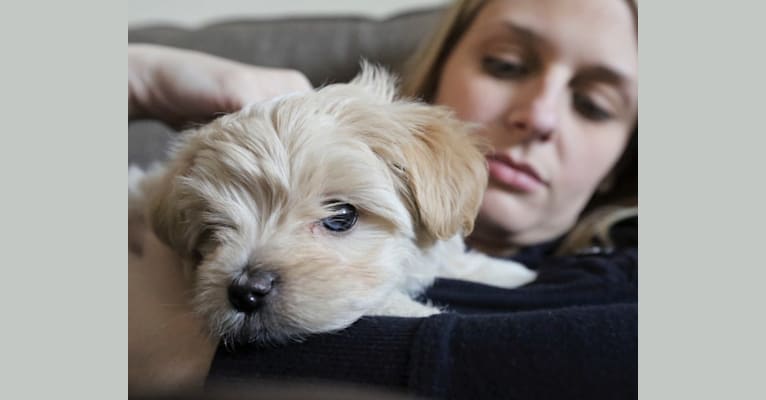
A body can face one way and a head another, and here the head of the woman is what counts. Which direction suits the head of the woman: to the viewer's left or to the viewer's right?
to the viewer's left

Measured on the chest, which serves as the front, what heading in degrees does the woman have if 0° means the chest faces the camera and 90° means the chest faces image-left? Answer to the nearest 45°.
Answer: approximately 45°

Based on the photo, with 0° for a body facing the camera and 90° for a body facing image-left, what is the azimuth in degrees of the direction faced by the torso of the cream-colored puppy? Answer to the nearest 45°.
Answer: approximately 45°
